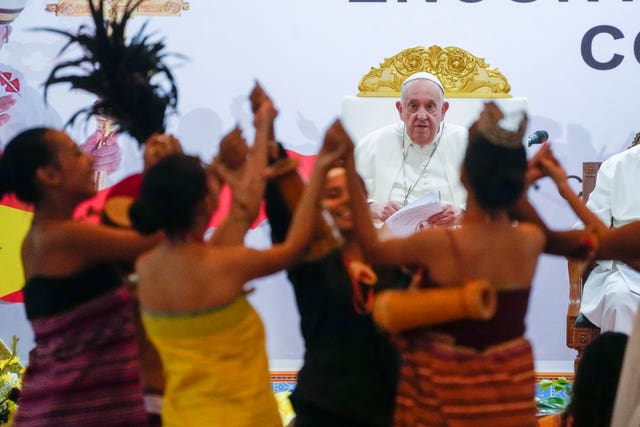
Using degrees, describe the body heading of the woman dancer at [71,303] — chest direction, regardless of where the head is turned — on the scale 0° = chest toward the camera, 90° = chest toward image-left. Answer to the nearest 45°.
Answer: approximately 225°

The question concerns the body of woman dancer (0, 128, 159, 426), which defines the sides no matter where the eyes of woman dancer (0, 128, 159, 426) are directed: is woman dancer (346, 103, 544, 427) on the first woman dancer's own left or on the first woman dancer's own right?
on the first woman dancer's own right

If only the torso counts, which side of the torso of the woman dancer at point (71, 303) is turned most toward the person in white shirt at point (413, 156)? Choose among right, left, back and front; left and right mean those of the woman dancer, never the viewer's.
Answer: front

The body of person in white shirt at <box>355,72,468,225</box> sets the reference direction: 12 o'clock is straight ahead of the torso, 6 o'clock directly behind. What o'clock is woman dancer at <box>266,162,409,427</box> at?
The woman dancer is roughly at 12 o'clock from the person in white shirt.

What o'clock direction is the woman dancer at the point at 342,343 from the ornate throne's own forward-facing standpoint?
The woman dancer is roughly at 12 o'clock from the ornate throne.

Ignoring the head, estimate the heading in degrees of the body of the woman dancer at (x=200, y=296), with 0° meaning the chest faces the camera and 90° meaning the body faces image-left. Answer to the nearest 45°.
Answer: approximately 225°

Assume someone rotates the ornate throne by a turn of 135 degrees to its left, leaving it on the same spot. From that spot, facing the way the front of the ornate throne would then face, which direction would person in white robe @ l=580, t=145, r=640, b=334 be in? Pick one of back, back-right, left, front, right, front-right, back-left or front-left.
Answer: right

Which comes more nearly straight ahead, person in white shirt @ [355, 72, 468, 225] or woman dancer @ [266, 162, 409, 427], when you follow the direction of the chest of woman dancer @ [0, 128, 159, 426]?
the woman dancer

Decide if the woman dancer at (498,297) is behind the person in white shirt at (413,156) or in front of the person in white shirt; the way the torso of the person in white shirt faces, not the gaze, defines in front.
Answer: in front

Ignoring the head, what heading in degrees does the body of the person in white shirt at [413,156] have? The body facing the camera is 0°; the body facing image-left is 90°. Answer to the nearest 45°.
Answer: approximately 0°

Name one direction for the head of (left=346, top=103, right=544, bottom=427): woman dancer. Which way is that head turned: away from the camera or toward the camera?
away from the camera
